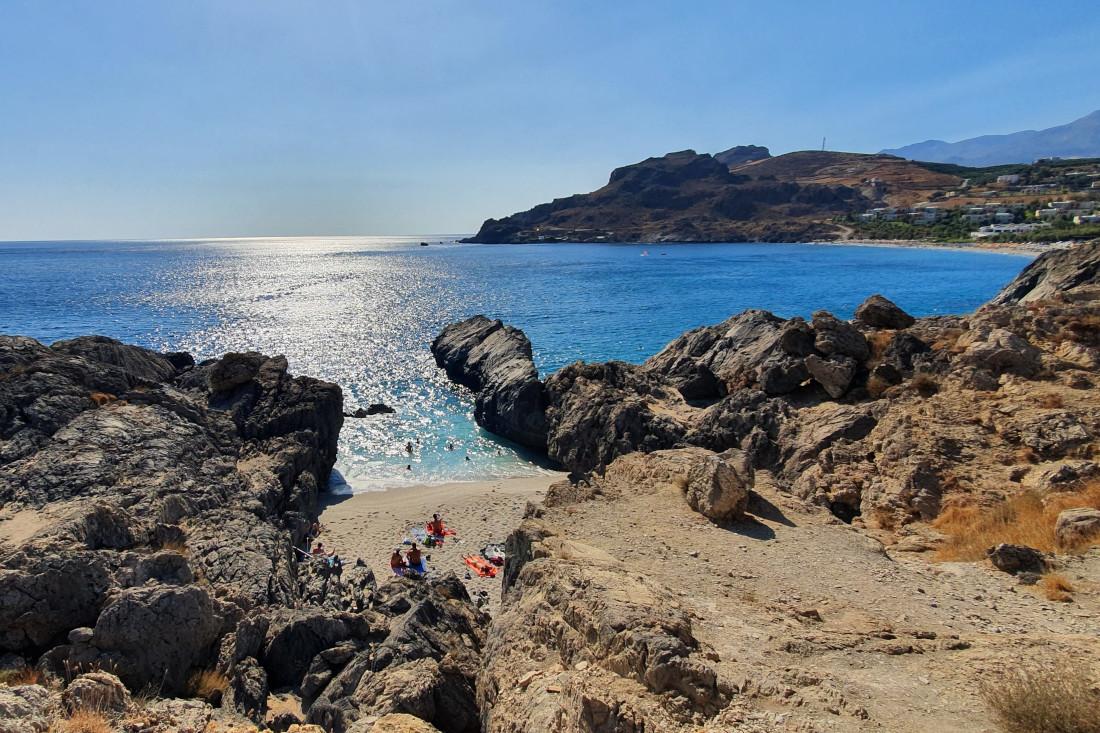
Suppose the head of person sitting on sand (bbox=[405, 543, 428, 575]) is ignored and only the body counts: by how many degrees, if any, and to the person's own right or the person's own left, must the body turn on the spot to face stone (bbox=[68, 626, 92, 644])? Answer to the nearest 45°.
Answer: approximately 135° to the person's own left

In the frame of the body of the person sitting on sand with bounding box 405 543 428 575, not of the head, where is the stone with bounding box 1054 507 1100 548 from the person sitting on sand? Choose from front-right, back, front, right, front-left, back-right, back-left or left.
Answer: back-right

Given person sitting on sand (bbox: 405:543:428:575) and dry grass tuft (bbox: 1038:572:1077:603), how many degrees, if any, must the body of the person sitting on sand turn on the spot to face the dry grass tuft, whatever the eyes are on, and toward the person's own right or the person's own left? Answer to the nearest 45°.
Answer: approximately 135° to the person's own right

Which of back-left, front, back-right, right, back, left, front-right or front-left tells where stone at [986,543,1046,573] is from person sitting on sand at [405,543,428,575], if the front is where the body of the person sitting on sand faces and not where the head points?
back-right

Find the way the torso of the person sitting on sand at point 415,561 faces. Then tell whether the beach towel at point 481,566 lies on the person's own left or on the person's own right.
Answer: on the person's own right

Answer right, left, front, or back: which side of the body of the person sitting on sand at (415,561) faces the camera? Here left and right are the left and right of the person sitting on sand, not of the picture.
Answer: back

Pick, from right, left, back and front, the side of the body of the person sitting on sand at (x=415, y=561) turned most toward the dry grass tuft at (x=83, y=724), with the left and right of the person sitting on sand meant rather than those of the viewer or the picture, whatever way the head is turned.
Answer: back
